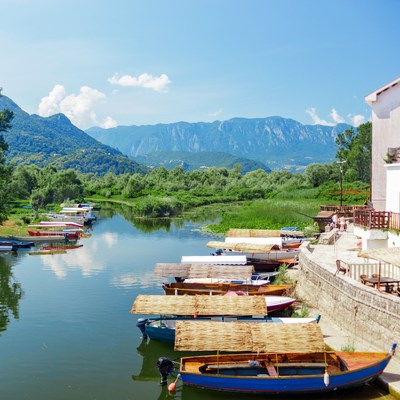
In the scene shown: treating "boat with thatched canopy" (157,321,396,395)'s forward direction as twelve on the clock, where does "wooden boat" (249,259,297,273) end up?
The wooden boat is roughly at 9 o'clock from the boat with thatched canopy.

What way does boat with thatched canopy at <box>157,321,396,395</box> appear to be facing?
to the viewer's right

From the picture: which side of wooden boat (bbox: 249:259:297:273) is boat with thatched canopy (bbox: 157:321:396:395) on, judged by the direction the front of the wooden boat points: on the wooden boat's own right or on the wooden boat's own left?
on the wooden boat's own right

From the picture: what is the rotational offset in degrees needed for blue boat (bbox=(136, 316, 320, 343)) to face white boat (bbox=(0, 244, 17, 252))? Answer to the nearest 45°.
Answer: approximately 135° to its left

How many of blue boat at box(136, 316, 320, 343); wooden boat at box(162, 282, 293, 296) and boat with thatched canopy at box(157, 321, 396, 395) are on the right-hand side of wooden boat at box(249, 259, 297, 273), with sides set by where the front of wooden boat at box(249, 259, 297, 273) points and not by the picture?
3

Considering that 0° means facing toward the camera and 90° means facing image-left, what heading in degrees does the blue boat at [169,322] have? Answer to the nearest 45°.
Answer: approximately 270°

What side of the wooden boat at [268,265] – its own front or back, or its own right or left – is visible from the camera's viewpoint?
right

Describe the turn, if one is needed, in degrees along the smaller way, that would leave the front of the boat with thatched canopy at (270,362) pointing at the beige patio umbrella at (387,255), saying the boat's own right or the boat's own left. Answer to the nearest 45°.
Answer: approximately 45° to the boat's own left

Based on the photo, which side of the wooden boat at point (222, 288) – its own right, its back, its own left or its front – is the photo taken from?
right
